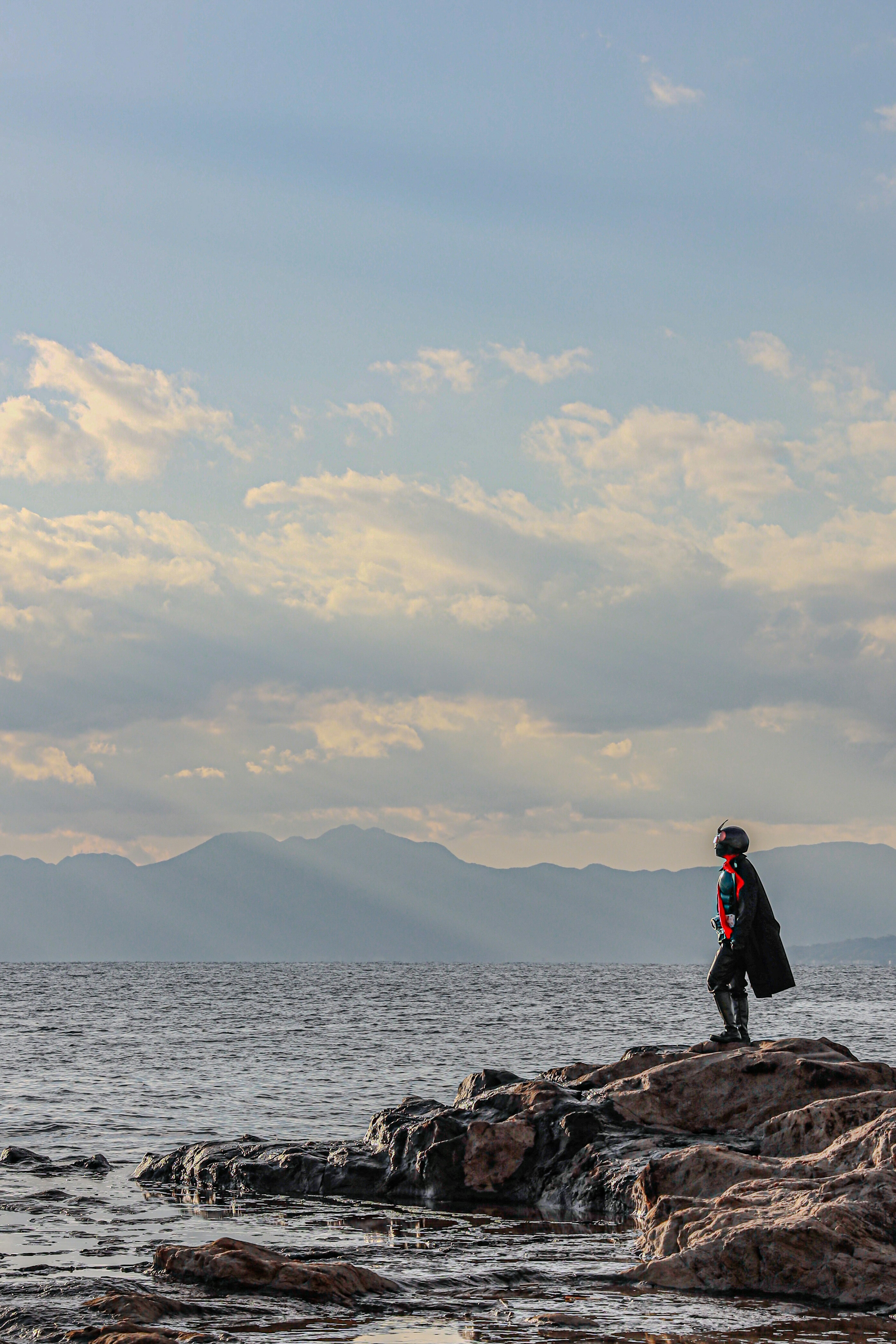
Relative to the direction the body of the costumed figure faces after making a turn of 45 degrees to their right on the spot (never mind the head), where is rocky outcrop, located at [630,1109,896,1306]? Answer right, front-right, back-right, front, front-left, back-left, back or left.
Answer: back-left

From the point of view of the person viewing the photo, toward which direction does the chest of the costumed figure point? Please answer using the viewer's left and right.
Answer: facing to the left of the viewer

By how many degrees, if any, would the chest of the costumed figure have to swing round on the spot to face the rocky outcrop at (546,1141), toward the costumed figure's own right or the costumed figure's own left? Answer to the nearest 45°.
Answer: approximately 45° to the costumed figure's own left

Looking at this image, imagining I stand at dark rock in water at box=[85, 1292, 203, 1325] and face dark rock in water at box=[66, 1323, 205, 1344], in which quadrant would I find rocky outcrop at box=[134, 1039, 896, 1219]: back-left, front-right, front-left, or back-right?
back-left

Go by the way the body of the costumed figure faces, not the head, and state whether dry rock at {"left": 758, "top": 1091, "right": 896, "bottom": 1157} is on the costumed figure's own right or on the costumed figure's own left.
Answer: on the costumed figure's own left
